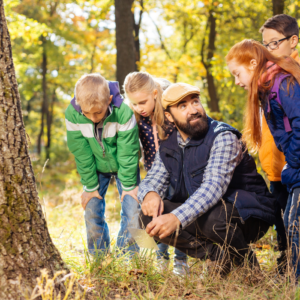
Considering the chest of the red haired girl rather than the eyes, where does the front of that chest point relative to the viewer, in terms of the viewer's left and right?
facing to the left of the viewer

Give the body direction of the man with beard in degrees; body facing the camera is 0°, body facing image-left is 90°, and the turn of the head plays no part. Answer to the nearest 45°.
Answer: approximately 45°

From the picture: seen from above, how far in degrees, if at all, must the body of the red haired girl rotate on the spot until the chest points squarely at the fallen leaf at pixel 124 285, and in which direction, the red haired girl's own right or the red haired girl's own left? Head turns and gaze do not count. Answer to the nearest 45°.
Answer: approximately 45° to the red haired girl's own left

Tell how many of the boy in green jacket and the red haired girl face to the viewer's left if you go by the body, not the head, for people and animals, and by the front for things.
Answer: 1

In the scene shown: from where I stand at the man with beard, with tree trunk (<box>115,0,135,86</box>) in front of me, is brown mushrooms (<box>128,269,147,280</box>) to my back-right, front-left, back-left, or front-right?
back-left

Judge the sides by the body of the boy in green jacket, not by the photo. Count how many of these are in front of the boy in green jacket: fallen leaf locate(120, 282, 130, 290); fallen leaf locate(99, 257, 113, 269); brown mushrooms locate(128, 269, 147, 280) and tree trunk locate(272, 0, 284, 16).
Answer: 3

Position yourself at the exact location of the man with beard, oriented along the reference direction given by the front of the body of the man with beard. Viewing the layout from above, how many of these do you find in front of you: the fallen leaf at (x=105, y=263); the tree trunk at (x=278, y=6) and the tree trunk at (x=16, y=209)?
2

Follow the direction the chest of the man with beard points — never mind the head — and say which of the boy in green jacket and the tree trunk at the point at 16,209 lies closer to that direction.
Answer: the tree trunk

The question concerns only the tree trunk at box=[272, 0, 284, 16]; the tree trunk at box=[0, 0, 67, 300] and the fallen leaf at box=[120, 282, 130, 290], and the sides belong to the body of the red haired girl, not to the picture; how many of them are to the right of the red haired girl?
1

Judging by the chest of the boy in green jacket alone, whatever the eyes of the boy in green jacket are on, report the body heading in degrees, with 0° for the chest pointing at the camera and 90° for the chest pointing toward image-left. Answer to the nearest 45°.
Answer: approximately 0°
